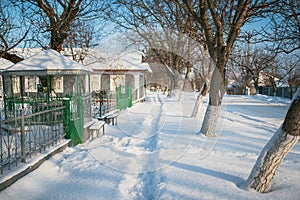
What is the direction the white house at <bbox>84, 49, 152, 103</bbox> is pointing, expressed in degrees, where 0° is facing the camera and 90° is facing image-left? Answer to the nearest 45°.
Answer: approximately 0°

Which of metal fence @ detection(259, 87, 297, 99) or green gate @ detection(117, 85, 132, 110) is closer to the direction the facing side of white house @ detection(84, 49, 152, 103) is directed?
the green gate

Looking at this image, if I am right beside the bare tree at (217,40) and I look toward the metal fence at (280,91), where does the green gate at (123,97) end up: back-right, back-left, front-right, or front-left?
front-left

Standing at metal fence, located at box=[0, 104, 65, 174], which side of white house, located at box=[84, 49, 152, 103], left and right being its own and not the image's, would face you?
front

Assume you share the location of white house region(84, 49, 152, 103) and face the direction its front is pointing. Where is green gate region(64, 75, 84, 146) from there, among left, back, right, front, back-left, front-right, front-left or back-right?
front

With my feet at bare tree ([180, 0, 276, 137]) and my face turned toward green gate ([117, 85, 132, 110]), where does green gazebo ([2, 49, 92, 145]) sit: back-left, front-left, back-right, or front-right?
front-left

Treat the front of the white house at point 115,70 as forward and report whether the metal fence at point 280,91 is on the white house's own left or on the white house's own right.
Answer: on the white house's own left

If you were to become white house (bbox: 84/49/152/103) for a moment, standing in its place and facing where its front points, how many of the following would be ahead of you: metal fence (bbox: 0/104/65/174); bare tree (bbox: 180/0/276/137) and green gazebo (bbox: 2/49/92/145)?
3

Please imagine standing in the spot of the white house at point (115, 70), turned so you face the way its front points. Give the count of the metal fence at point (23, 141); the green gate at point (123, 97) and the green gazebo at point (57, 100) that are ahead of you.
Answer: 3

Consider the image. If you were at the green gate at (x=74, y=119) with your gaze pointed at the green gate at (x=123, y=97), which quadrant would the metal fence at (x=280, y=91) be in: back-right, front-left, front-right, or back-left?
front-right

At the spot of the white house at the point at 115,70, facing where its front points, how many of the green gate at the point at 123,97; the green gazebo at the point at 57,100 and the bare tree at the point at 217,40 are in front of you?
3

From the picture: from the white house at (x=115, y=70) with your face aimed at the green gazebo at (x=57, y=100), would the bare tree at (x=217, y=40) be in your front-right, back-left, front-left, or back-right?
front-left

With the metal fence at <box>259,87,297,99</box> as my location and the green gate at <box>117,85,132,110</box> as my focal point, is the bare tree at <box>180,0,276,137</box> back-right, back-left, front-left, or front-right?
front-left

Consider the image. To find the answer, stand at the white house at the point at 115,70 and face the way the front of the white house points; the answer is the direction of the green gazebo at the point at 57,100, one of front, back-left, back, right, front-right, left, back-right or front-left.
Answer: front

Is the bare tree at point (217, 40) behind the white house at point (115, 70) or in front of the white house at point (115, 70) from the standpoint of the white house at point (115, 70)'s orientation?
in front

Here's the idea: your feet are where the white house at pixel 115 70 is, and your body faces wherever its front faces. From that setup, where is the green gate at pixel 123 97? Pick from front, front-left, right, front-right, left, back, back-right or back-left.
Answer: front
